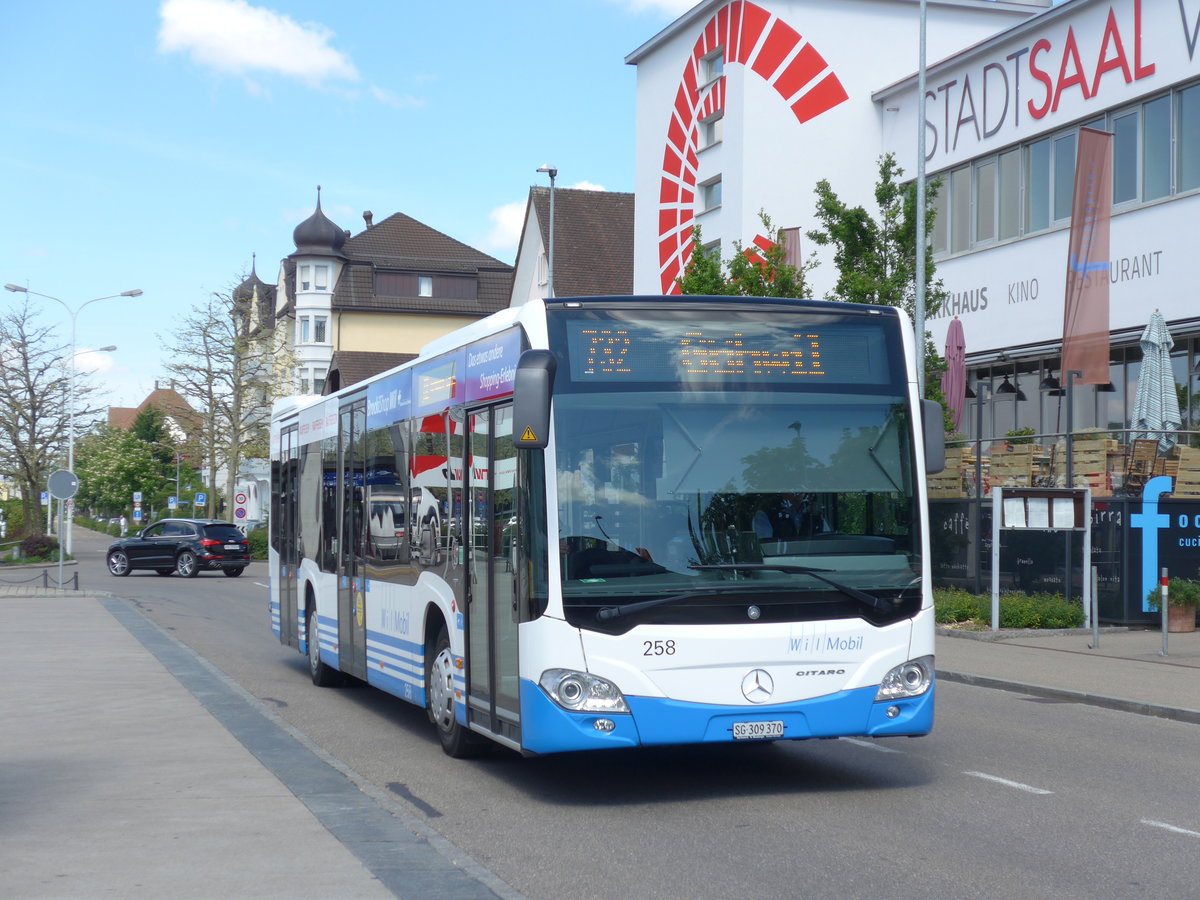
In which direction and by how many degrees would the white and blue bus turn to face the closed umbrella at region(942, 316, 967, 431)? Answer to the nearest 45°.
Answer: approximately 135° to its left

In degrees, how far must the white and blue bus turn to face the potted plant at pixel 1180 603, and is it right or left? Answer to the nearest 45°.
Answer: approximately 90° to its left

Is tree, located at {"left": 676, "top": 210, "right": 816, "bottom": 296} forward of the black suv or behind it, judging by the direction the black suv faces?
behind

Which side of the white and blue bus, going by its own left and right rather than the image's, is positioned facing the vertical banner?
left

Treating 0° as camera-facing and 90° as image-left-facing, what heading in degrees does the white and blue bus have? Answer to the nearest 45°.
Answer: approximately 315°

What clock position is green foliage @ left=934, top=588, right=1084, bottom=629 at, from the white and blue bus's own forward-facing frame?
The green foliage is roughly at 8 o'clock from the white and blue bus.

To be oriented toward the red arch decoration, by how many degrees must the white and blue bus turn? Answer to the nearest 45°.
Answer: approximately 135° to its left
